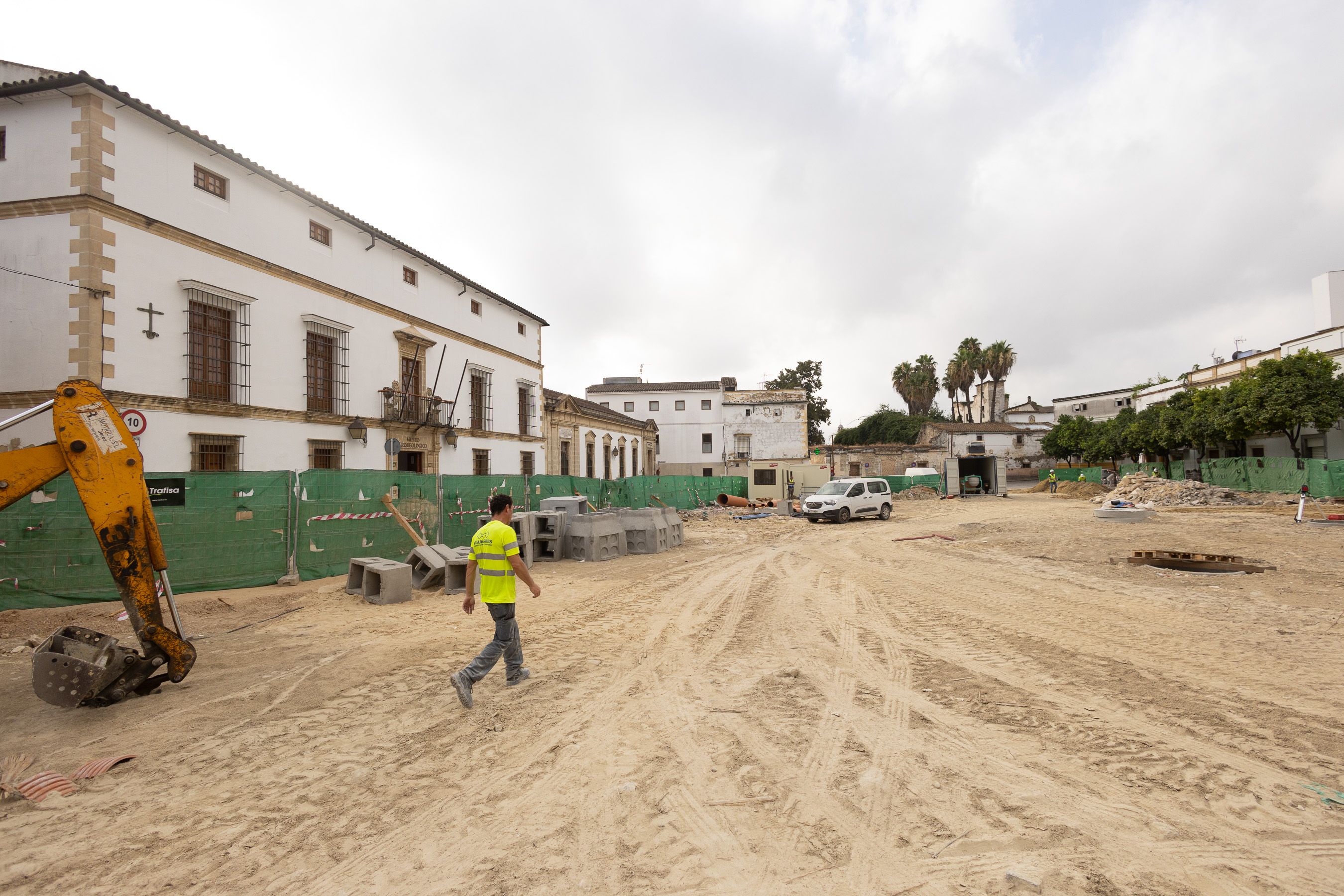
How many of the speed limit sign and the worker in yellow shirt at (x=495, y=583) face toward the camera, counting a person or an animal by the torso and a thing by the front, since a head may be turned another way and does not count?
1

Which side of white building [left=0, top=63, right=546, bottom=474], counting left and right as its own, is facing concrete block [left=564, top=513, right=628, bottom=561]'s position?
front

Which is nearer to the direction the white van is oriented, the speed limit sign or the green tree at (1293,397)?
the speed limit sign

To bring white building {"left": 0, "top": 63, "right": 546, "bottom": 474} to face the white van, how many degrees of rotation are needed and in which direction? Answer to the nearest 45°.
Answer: approximately 45° to its left

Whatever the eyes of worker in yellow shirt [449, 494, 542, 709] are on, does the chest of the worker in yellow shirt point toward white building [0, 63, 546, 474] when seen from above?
no

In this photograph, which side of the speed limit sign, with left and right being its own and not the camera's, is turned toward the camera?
front

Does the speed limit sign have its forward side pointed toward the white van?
no

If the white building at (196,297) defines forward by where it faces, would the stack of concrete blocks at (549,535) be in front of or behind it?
in front

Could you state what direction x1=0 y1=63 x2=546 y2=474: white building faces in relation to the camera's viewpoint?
facing the viewer and to the right of the viewer

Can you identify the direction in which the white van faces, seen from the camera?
facing the viewer and to the left of the viewer

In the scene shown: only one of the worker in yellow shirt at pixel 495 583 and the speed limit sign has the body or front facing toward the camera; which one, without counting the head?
the speed limit sign
